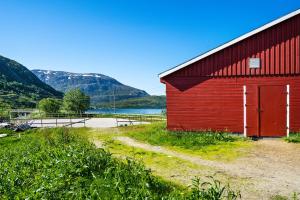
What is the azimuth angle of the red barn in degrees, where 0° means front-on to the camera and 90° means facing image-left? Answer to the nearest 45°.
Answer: approximately 0°
